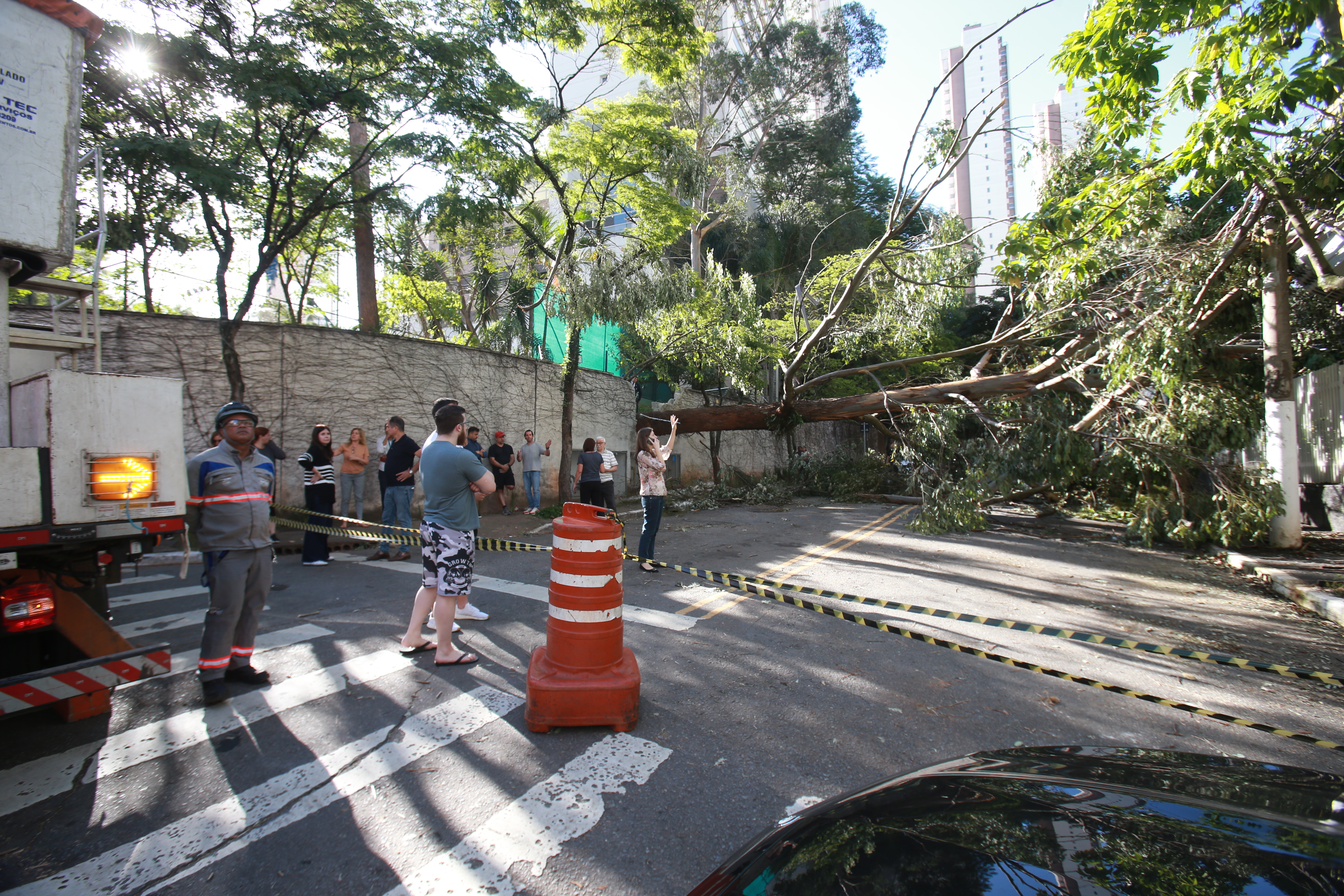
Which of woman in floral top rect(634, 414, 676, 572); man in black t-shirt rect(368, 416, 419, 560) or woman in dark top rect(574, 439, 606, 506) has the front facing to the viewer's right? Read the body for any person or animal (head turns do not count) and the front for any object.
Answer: the woman in floral top

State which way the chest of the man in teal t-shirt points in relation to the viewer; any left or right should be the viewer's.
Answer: facing away from the viewer and to the right of the viewer

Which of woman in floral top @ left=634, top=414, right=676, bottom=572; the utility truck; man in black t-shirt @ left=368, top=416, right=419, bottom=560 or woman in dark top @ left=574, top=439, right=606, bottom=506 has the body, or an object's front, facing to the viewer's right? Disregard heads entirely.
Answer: the woman in floral top

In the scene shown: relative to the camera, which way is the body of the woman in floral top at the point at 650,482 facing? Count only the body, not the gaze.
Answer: to the viewer's right

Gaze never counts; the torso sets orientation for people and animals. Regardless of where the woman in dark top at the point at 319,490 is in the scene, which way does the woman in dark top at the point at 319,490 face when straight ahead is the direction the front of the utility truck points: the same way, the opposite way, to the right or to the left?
the opposite way

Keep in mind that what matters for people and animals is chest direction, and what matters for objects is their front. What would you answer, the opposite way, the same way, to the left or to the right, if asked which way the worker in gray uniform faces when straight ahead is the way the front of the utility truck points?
the opposite way

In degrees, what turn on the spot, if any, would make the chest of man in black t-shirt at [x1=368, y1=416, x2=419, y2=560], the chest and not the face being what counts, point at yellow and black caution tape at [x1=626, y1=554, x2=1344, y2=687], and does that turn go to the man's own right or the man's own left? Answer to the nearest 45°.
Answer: approximately 90° to the man's own left

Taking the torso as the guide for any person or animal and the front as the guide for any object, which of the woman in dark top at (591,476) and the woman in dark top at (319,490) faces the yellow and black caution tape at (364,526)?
the woman in dark top at (319,490)

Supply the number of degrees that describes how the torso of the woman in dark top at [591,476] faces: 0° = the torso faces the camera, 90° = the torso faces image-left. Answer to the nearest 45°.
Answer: approximately 180°

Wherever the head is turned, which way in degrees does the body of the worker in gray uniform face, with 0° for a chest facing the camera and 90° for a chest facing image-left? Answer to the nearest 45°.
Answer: approximately 315°

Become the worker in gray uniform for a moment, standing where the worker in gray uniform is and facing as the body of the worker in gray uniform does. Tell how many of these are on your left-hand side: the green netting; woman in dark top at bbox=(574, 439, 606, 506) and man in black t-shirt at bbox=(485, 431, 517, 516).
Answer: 3
